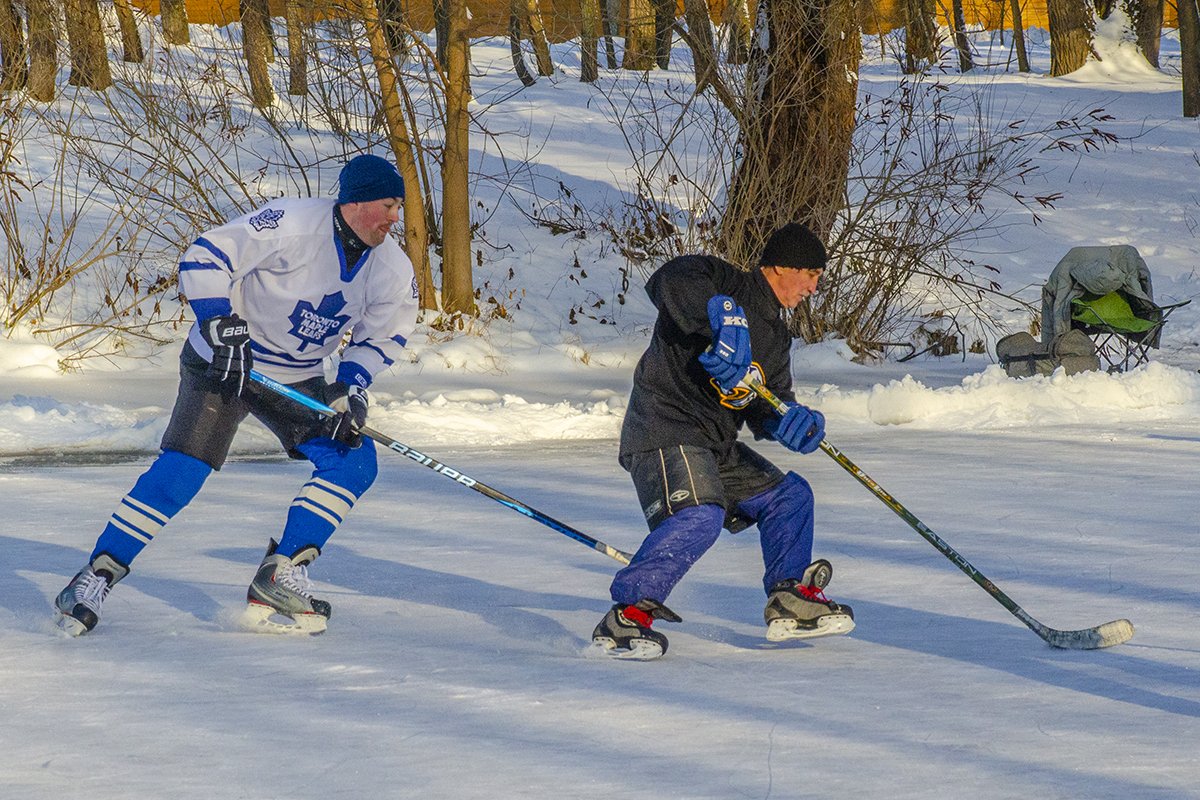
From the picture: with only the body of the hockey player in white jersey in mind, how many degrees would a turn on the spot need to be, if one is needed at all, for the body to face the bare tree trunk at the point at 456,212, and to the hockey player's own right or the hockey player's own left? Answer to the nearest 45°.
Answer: approximately 135° to the hockey player's own left

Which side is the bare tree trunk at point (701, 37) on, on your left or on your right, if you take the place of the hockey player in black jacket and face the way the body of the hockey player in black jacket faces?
on your left

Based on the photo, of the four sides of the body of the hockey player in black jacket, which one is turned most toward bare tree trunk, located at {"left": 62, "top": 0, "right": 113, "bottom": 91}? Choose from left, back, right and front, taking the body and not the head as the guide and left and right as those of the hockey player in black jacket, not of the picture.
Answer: back

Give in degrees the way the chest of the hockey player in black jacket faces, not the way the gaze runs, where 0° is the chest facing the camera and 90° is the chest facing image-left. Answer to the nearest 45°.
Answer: approximately 315°

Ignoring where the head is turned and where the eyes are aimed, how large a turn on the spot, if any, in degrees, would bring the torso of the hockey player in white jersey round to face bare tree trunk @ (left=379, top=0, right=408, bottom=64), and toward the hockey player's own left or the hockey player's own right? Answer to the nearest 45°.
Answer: approximately 135° to the hockey player's own left

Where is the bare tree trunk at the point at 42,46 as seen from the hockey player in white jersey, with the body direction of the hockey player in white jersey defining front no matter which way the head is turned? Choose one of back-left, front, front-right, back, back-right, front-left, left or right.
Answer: back-left

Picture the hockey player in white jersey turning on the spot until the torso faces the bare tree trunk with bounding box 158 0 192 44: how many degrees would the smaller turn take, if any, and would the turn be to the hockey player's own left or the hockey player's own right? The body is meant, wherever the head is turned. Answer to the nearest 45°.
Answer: approximately 135° to the hockey player's own left

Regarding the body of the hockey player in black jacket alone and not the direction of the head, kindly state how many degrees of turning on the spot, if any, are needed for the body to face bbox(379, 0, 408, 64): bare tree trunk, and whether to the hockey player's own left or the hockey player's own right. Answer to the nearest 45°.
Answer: approximately 135° to the hockey player's own left

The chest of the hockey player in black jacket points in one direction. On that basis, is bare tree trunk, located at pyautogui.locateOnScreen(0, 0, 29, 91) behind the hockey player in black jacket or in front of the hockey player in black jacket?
behind

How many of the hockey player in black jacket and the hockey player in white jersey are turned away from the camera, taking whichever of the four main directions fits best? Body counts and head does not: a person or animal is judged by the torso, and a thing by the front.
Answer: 0
